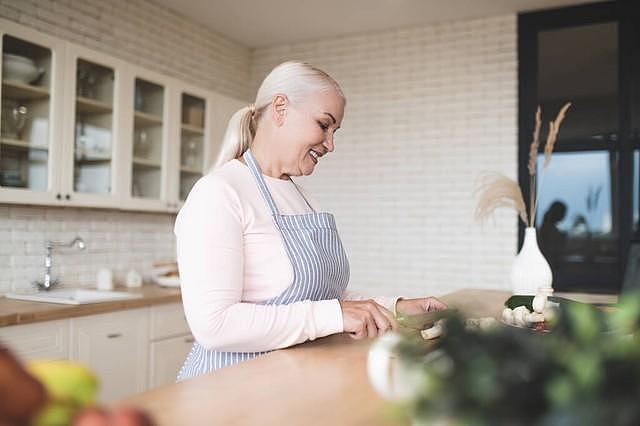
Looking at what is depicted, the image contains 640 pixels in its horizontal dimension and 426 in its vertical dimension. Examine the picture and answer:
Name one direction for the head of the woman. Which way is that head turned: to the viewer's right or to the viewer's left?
to the viewer's right

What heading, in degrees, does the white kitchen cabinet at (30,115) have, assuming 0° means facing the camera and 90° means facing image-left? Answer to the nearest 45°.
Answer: approximately 315°

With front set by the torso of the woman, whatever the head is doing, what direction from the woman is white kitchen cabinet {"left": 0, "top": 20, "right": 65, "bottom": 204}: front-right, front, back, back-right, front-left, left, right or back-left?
back

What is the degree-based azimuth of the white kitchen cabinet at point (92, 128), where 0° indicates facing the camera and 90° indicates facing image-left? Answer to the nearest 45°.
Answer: approximately 315°

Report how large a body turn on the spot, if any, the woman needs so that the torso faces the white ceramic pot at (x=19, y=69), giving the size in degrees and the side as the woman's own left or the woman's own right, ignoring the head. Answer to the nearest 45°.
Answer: approximately 180°

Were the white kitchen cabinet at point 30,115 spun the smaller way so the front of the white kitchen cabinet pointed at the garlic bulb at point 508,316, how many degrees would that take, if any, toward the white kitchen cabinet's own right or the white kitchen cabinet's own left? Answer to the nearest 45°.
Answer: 0° — it already faces it
